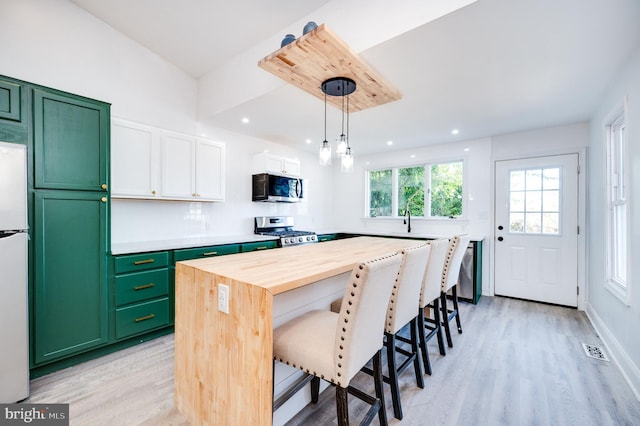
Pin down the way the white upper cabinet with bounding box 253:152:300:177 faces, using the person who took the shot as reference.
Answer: facing the viewer and to the right of the viewer

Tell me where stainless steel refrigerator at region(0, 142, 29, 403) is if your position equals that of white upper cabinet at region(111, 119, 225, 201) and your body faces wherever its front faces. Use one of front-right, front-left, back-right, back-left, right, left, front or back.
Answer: right

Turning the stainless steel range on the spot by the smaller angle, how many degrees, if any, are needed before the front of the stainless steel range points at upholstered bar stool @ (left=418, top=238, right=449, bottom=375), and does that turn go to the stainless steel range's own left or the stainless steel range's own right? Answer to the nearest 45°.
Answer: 0° — it already faces it

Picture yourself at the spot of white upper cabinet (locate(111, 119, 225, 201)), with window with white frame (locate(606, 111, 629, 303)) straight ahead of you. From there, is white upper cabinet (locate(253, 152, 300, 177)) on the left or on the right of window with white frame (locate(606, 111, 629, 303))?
left

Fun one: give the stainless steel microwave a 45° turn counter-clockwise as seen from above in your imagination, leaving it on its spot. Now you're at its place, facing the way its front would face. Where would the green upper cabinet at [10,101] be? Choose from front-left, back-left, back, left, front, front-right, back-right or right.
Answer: back-right

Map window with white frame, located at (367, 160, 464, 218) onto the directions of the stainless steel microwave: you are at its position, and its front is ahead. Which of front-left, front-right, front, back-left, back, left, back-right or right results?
front-left

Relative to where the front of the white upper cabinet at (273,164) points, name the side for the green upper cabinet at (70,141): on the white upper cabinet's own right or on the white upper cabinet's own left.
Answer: on the white upper cabinet's own right

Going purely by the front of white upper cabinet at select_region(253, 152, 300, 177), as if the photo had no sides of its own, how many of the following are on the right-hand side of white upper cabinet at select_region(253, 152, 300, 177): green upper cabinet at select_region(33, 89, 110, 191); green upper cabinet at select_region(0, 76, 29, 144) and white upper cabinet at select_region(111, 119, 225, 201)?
3

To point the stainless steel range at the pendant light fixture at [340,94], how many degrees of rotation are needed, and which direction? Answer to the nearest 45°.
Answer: approximately 45° to its right

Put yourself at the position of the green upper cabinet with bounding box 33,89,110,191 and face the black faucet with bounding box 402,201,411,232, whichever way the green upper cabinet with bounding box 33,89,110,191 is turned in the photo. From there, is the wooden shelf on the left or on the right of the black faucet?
right

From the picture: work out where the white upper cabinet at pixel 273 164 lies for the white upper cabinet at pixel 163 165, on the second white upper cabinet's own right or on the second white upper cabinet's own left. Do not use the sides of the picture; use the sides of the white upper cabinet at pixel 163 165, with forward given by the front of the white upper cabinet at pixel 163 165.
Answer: on the second white upper cabinet's own left

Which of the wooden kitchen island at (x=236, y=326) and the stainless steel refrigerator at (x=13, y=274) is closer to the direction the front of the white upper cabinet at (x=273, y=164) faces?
the wooden kitchen island

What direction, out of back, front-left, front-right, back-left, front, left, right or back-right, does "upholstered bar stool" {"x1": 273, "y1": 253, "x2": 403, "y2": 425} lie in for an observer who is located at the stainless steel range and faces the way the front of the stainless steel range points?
front-right

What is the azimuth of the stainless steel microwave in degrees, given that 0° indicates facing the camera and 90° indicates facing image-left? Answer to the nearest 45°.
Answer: approximately 315°
